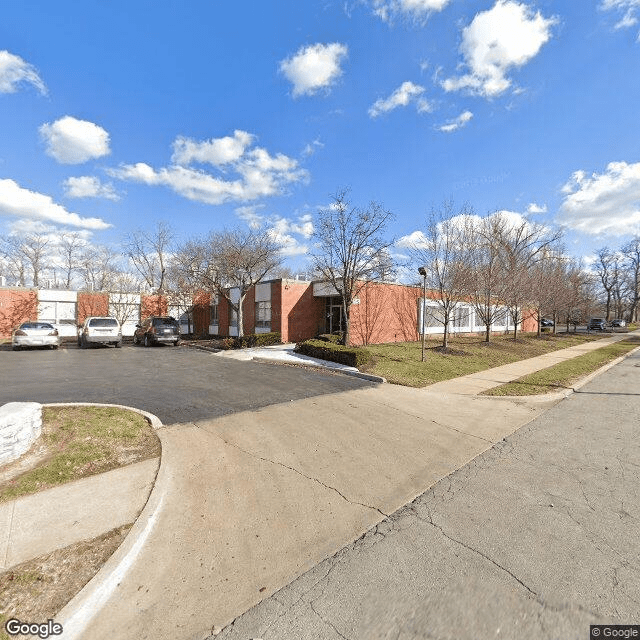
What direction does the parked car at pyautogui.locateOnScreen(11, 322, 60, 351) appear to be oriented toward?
away from the camera

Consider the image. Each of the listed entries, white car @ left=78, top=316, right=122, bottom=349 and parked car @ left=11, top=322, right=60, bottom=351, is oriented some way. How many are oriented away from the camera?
2

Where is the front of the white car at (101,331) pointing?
away from the camera

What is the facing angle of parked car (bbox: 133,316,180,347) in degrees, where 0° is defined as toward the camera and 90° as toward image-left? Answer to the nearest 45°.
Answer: approximately 135°

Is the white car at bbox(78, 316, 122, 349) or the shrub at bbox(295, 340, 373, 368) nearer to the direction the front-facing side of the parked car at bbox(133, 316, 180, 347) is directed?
the white car
